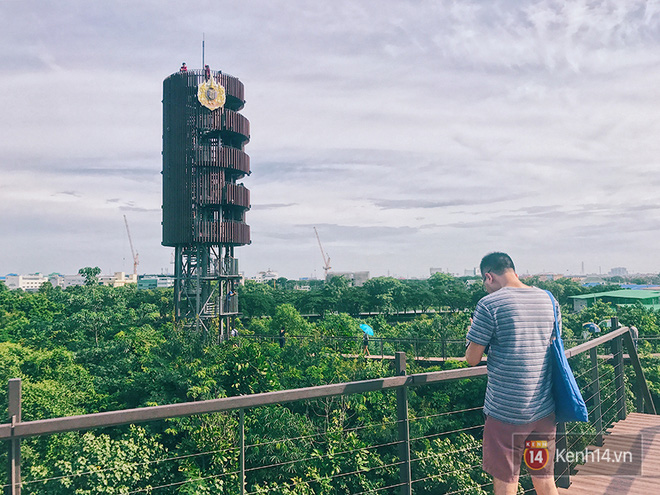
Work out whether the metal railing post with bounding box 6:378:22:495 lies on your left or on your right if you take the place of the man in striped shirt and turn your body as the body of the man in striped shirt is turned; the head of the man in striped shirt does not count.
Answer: on your left

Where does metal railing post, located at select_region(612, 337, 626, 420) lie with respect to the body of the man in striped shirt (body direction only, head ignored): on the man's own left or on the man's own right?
on the man's own right

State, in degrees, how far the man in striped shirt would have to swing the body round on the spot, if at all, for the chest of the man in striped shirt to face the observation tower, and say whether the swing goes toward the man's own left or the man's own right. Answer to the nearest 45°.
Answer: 0° — they already face it

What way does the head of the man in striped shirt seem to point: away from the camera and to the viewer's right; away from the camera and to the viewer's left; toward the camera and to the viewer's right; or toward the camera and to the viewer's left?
away from the camera and to the viewer's left

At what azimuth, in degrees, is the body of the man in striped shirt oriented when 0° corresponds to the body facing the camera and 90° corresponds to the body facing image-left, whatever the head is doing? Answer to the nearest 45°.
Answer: approximately 135°

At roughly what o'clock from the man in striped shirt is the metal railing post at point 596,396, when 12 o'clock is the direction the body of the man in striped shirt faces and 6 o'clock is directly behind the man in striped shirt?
The metal railing post is roughly at 2 o'clock from the man in striped shirt.
